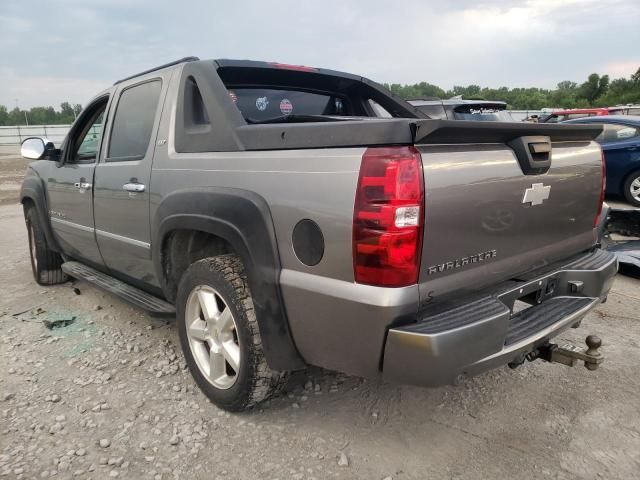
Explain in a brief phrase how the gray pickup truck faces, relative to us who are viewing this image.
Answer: facing away from the viewer and to the left of the viewer

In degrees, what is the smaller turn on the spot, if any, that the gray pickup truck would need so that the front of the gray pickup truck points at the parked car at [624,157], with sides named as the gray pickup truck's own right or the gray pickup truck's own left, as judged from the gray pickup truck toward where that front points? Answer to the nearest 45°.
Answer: approximately 90° to the gray pickup truck's own right

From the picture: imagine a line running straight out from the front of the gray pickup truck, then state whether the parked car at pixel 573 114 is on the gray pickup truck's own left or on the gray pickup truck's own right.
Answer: on the gray pickup truck's own right

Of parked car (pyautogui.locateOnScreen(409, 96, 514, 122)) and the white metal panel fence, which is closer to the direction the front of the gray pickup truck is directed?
the white metal panel fence

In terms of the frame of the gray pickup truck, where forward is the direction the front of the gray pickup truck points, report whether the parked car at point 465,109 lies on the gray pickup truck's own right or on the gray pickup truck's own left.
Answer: on the gray pickup truck's own right
